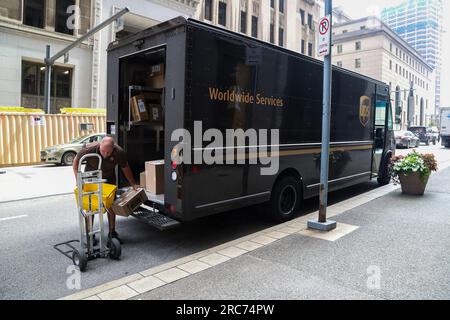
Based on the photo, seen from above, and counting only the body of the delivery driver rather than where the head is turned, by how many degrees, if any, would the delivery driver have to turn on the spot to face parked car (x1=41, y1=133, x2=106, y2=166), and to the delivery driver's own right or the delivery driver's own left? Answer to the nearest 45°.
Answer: approximately 180°

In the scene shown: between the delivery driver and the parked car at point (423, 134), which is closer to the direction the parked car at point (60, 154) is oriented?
the delivery driver

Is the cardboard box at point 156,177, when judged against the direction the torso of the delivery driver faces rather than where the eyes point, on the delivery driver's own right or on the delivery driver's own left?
on the delivery driver's own left

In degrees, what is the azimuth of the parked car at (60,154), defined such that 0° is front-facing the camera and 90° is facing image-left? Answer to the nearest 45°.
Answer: approximately 45°
